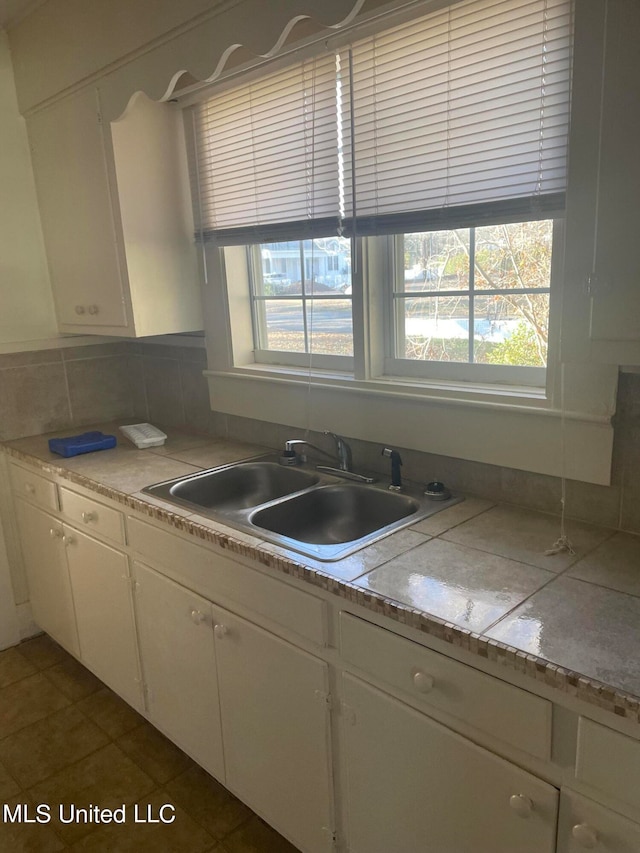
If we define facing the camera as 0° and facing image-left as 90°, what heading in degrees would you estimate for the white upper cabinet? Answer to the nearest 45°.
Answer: approximately 45°

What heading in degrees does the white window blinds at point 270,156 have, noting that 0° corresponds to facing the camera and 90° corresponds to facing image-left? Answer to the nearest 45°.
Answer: approximately 45°

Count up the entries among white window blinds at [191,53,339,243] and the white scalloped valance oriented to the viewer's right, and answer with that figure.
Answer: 0

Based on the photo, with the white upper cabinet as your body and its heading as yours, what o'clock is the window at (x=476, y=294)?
The window is roughly at 9 o'clock from the white upper cabinet.

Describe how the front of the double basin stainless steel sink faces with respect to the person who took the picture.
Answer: facing the viewer and to the left of the viewer

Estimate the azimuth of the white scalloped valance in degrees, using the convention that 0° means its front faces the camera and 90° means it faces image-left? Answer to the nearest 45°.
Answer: approximately 45°

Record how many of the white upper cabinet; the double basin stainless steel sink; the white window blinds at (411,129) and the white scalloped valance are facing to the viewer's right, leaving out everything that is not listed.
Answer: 0

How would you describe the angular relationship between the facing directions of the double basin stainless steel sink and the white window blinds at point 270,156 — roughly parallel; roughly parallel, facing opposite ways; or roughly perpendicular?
roughly parallel

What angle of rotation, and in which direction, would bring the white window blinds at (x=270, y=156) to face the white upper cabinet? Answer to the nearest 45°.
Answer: approximately 90° to its right

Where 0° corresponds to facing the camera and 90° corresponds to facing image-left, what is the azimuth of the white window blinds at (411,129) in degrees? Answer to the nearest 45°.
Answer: approximately 45°
